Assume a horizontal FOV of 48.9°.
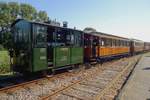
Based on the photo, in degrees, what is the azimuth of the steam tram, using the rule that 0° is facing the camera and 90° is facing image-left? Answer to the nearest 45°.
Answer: approximately 45°
